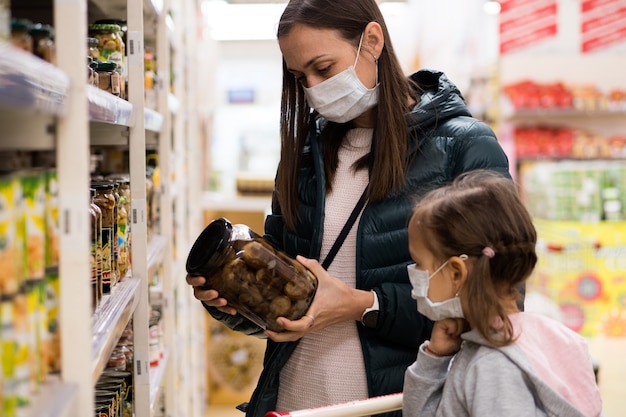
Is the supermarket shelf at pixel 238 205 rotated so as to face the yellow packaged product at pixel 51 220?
yes

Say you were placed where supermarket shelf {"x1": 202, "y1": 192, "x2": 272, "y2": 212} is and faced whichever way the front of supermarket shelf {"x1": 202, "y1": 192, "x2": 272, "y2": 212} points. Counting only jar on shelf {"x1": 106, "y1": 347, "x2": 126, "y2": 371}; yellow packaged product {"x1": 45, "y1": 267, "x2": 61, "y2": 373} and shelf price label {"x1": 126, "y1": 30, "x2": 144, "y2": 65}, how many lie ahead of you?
3

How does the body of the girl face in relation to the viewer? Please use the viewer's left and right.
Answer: facing to the left of the viewer

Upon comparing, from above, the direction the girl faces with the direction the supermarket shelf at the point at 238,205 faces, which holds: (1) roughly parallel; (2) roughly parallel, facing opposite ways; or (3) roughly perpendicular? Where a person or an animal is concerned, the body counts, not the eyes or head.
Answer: roughly perpendicular

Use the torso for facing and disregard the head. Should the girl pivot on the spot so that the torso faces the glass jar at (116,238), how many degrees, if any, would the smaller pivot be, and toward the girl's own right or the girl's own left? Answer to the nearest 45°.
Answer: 0° — they already face it

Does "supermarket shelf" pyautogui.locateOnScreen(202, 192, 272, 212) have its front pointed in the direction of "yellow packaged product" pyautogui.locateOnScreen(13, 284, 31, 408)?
yes

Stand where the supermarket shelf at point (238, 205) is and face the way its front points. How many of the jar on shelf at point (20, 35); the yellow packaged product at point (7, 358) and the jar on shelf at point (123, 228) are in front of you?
3

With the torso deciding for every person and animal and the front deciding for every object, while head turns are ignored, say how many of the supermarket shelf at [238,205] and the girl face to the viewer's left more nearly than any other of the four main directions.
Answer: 1

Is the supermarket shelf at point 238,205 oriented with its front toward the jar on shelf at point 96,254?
yes
